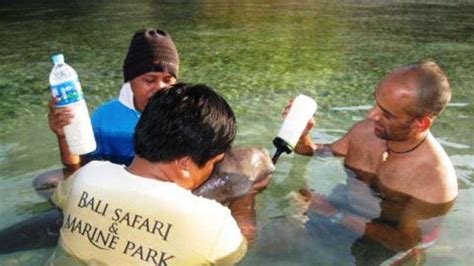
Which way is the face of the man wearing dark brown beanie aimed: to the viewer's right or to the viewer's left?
to the viewer's right

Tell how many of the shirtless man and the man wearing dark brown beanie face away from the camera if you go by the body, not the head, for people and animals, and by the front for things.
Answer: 0

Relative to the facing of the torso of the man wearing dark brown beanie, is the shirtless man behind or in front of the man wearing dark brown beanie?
in front

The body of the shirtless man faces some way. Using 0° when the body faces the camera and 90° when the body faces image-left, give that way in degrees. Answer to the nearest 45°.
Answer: approximately 45°

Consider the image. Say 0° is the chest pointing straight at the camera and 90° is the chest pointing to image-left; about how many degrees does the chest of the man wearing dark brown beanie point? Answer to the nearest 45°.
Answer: approximately 315°
